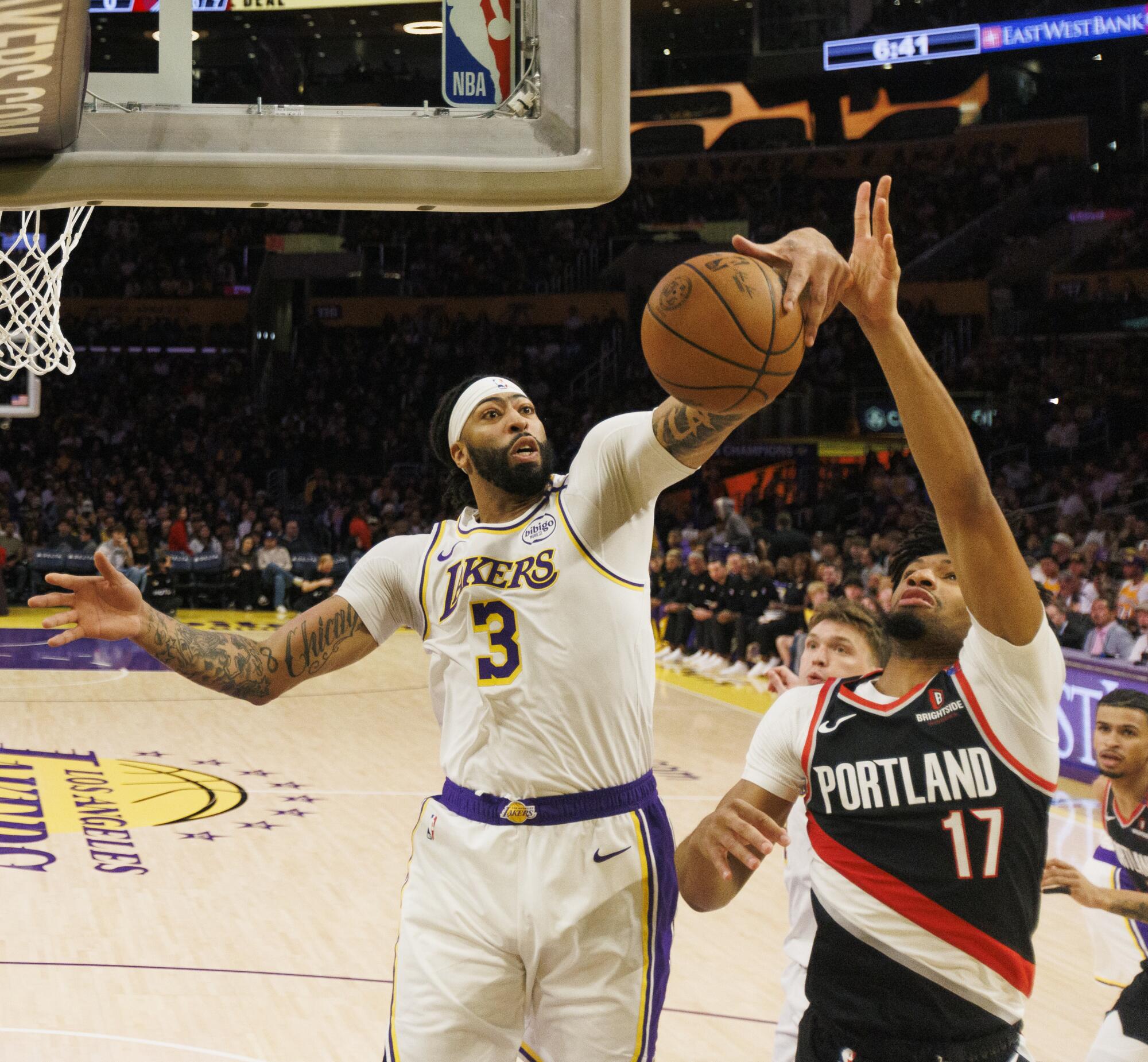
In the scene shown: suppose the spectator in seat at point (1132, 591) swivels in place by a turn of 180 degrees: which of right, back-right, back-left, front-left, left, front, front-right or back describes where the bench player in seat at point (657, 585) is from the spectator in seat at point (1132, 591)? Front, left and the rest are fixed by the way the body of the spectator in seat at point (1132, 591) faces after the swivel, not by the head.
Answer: left

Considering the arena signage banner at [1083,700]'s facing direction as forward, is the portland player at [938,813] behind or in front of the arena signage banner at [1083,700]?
in front

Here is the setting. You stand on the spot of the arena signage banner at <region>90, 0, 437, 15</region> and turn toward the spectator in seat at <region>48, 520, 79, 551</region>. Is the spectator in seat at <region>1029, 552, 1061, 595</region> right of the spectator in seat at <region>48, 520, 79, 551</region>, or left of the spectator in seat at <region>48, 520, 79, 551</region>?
right

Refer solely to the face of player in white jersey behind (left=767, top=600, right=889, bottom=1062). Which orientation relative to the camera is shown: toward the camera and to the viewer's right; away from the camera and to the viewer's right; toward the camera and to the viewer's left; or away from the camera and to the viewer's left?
toward the camera and to the viewer's left

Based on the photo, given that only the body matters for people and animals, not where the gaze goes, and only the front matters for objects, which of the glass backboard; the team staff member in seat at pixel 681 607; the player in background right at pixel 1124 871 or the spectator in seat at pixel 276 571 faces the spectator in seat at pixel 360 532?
the glass backboard

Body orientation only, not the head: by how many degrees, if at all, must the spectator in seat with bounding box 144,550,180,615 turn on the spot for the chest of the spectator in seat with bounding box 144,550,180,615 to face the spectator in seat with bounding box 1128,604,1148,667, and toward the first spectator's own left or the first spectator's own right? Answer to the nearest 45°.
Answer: approximately 45° to the first spectator's own left

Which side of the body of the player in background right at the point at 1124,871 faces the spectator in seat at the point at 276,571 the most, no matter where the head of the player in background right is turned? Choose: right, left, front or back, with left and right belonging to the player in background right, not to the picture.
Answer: right

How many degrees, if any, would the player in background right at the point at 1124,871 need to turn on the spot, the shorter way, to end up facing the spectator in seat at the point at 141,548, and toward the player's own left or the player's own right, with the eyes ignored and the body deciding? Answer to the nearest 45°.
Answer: approximately 90° to the player's own right

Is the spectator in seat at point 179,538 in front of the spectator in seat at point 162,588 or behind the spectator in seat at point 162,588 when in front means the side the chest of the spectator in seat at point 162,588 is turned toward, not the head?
behind
